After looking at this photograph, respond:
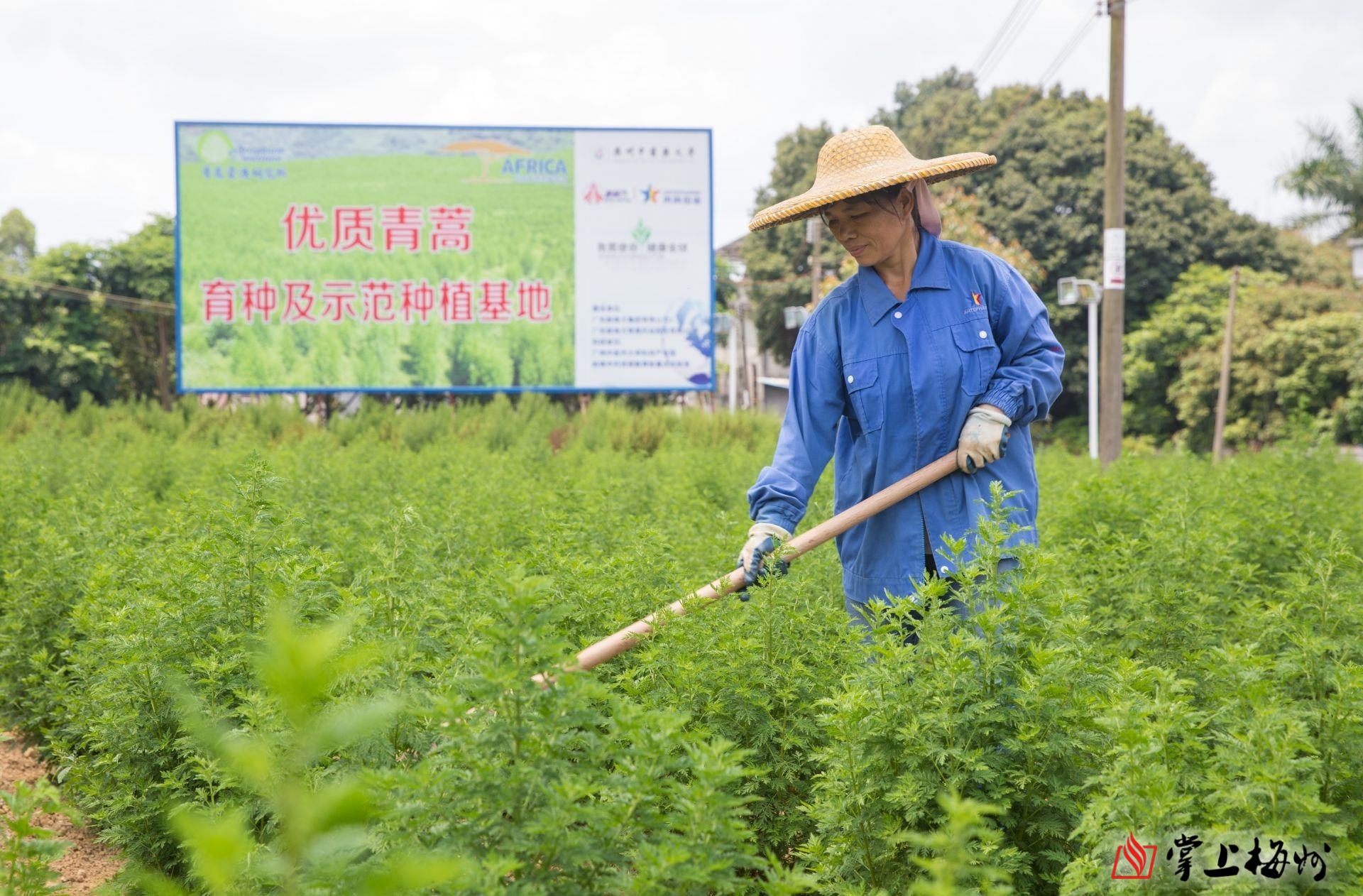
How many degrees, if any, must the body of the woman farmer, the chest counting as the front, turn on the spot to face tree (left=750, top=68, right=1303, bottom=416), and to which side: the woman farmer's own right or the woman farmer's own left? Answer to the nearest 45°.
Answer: approximately 135° to the woman farmer's own right

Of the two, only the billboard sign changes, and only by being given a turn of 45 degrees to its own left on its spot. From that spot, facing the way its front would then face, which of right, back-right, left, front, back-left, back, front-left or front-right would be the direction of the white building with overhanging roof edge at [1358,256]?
front-left

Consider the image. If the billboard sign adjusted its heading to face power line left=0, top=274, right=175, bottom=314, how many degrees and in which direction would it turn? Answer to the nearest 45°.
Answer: approximately 135° to its right

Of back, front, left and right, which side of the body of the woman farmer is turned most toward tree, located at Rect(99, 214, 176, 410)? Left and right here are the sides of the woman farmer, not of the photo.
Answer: right

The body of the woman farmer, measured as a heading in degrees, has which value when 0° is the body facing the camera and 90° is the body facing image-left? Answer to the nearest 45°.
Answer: approximately 45°

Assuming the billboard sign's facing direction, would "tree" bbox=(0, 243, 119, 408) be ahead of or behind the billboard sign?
behind

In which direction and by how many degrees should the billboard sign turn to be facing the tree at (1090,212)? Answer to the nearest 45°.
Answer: approximately 135° to its left

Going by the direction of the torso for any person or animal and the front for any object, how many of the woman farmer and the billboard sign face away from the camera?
0

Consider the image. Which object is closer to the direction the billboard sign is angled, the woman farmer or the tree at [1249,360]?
the woman farmer

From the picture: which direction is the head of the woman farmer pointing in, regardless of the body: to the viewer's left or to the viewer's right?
to the viewer's left
